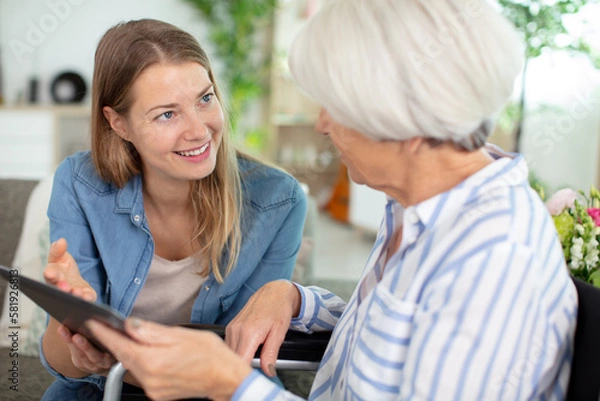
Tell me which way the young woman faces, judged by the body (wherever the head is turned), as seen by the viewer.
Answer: toward the camera

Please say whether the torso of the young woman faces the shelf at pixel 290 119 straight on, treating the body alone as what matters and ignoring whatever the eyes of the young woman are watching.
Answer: no

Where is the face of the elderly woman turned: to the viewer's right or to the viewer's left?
to the viewer's left

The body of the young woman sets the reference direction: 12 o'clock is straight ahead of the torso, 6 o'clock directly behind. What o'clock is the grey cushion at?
The grey cushion is roughly at 5 o'clock from the young woman.

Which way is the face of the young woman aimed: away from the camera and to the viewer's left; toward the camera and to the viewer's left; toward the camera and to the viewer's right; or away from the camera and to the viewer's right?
toward the camera and to the viewer's right

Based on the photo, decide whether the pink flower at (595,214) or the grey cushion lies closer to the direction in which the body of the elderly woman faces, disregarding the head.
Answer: the grey cushion

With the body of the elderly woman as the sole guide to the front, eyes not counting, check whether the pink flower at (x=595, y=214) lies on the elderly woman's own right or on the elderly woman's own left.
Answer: on the elderly woman's own right

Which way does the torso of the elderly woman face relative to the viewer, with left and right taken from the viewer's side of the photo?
facing to the left of the viewer

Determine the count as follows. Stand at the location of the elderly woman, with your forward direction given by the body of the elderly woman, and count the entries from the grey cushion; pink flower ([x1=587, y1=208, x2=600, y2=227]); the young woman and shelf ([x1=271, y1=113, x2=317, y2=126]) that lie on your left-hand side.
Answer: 0

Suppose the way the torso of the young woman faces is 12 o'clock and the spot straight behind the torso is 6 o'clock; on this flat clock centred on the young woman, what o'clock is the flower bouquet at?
The flower bouquet is roughly at 10 o'clock from the young woman.

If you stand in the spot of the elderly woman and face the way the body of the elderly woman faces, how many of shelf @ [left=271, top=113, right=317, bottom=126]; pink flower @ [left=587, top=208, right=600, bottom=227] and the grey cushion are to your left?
0

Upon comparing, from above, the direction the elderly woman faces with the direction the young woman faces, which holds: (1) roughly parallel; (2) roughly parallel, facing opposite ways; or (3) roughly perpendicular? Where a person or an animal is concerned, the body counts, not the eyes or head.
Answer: roughly perpendicular

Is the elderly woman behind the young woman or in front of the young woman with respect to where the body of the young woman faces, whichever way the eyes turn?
in front

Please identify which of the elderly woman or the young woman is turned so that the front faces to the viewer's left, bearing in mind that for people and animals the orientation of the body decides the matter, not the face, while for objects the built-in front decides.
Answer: the elderly woman

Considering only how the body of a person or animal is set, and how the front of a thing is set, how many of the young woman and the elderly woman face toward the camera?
1
